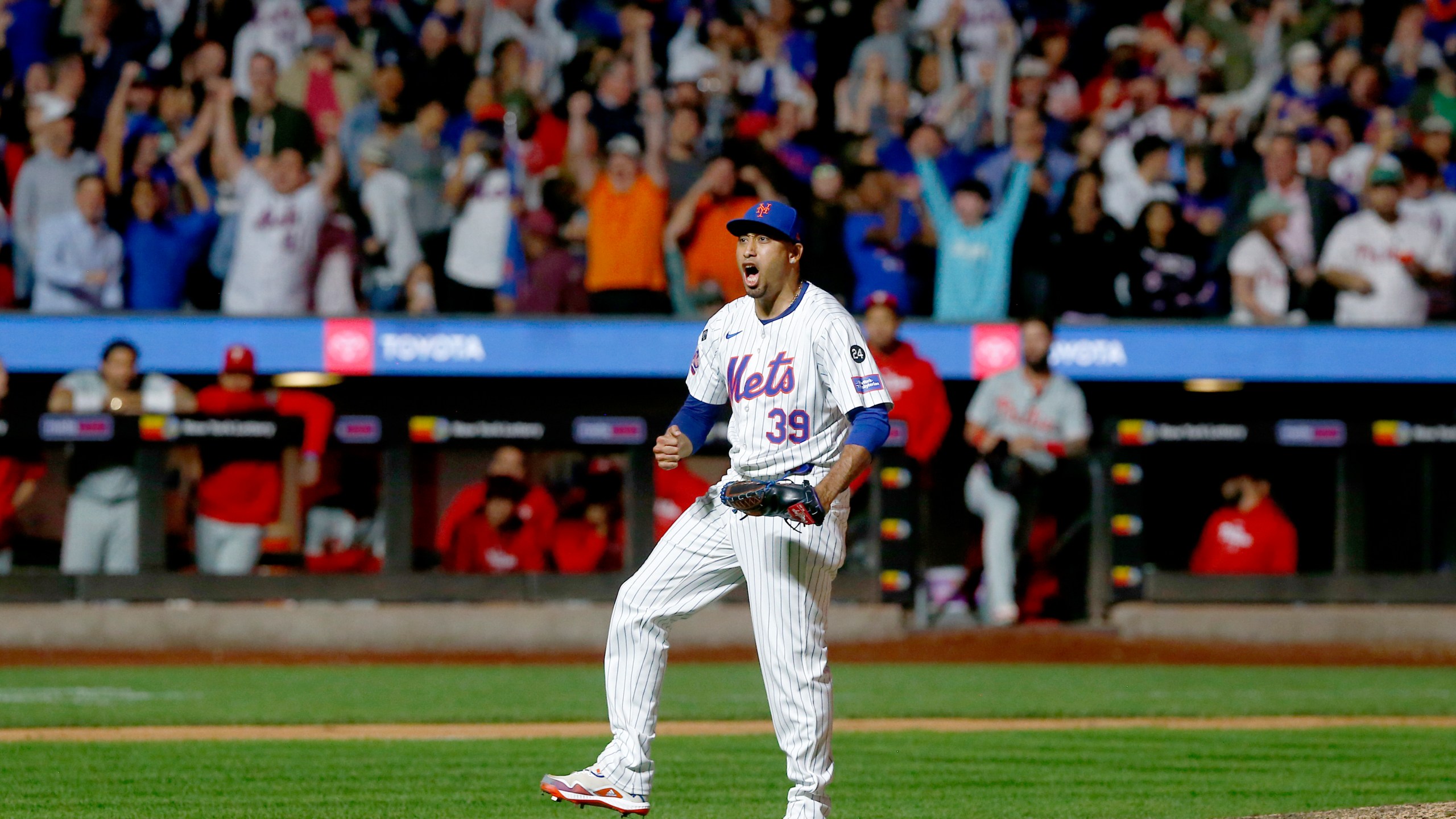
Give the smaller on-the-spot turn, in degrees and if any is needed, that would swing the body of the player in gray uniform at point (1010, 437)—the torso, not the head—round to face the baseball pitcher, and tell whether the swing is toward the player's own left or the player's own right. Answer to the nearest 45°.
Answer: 0° — they already face them

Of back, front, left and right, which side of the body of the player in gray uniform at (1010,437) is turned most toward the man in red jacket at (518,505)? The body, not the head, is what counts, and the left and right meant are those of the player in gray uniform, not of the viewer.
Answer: right

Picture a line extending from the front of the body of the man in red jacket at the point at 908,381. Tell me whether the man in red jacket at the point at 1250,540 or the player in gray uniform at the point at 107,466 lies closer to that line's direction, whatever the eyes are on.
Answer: the player in gray uniform

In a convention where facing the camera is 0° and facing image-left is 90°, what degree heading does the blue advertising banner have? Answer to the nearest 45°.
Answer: approximately 0°

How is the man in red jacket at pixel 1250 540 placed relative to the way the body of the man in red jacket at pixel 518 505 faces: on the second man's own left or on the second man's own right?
on the second man's own left

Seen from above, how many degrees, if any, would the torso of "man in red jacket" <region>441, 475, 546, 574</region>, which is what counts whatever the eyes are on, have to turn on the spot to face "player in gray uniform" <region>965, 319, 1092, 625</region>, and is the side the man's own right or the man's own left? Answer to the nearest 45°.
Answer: approximately 90° to the man's own left

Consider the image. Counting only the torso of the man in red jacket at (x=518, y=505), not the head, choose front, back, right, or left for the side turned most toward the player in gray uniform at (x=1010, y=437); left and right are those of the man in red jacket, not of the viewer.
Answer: left
